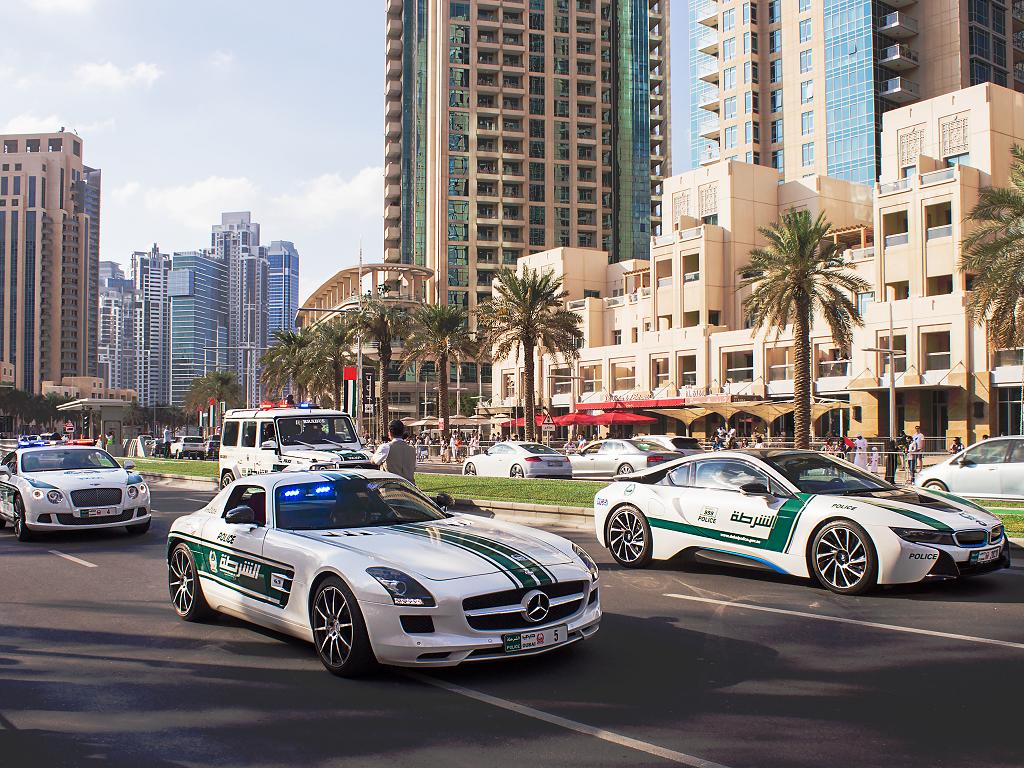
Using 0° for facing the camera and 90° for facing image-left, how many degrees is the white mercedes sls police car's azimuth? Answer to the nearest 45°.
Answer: approximately 315°

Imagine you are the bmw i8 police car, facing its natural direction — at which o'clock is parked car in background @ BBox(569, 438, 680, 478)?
The parked car in background is roughly at 7 o'clock from the bmw i8 police car.

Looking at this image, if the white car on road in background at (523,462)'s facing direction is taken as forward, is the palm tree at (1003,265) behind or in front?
behind

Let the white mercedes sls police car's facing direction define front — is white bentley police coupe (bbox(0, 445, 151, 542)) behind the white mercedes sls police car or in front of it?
behind

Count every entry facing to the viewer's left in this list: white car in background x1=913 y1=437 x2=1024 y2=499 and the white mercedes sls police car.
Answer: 1

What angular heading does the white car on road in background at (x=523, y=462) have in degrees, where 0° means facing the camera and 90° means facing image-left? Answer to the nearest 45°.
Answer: approximately 135°

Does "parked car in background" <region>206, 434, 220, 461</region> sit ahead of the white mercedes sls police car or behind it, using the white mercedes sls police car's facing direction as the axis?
behind

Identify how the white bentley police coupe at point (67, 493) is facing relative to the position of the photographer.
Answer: facing the viewer and to the right of the viewer

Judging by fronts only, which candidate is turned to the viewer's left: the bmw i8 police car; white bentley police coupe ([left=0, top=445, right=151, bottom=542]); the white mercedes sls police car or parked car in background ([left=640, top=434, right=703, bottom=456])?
the parked car in background

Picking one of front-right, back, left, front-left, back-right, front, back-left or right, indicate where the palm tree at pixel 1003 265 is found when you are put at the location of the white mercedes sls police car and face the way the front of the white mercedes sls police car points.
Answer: left

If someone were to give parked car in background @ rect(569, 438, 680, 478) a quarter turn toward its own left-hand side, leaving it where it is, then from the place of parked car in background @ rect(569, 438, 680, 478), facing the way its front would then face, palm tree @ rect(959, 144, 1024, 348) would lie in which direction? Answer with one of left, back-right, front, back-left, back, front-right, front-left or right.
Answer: back-left
